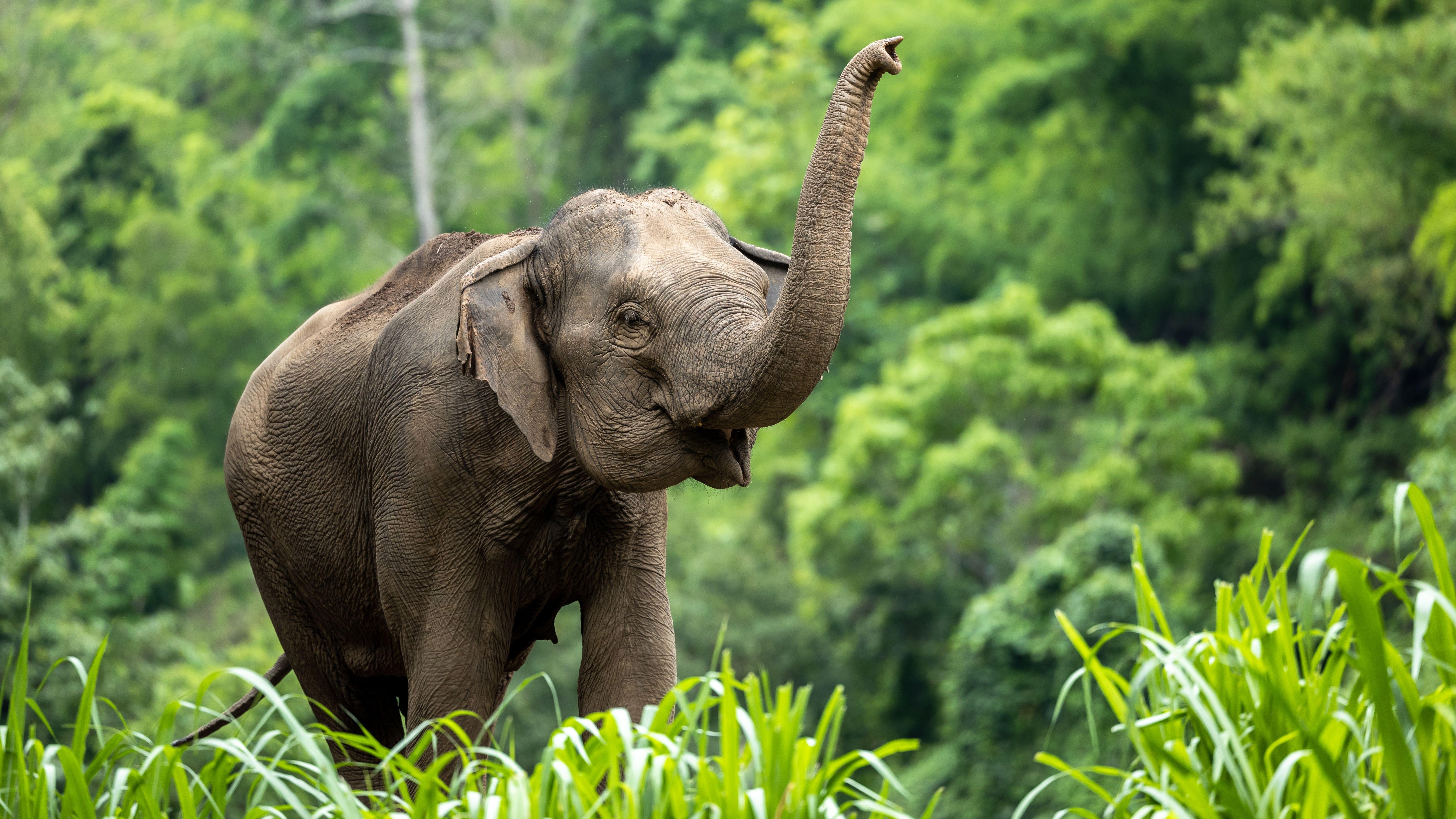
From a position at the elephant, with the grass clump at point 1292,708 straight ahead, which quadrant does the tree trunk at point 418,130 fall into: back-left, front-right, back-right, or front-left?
back-left

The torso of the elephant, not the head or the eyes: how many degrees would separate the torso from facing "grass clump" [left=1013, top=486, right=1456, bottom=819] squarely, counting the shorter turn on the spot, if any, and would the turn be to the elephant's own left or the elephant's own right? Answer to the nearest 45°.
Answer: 0° — it already faces it

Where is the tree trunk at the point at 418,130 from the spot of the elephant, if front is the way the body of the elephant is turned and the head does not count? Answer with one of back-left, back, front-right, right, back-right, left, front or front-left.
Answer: back-left

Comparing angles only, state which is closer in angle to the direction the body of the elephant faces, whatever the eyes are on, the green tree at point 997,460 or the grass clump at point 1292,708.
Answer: the grass clump

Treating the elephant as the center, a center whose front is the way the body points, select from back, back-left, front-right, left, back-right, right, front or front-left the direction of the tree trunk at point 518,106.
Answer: back-left

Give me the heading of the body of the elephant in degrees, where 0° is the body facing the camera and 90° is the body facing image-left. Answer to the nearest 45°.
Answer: approximately 315°

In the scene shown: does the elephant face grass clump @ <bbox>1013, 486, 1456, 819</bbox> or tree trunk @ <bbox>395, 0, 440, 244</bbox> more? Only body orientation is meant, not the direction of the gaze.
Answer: the grass clump

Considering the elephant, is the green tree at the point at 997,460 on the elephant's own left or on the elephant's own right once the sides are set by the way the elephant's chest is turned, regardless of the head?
on the elephant's own left
